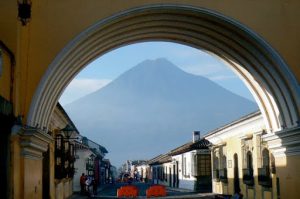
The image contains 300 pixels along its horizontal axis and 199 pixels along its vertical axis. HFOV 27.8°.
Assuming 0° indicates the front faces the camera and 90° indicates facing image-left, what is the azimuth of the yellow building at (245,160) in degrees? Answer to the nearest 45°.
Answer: approximately 45°

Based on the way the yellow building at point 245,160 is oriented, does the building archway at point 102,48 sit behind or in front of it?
in front

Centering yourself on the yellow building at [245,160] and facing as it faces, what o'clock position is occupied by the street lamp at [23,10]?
The street lamp is roughly at 11 o'clock from the yellow building.
